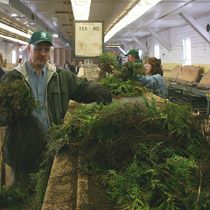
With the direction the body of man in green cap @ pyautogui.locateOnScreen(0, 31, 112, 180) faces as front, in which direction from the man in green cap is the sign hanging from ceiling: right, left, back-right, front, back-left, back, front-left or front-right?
back

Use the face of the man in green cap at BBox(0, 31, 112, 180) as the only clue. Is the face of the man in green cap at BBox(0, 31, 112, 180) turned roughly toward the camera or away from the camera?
toward the camera

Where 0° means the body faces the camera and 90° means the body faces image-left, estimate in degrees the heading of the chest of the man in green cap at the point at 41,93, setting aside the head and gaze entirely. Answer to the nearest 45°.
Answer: approximately 0°

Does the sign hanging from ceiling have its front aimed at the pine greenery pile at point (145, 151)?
yes

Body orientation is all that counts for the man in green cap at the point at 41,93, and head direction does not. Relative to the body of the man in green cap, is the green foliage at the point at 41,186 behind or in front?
in front

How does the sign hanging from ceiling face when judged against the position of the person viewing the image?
facing the viewer

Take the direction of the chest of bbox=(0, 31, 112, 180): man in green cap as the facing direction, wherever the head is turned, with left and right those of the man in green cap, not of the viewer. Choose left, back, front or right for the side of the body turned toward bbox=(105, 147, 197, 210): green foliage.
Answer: front

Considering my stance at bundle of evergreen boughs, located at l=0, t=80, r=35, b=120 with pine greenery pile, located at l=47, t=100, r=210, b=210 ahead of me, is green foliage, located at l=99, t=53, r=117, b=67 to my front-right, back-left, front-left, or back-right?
back-left

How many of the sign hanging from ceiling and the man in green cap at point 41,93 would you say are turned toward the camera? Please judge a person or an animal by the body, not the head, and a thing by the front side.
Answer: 2

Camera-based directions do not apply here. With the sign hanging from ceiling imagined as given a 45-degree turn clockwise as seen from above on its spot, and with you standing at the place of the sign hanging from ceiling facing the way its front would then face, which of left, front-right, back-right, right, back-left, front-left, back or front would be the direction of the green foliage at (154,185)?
front-left

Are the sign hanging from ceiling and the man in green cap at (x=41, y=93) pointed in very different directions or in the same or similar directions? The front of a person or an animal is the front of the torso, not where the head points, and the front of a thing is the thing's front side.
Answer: same or similar directions

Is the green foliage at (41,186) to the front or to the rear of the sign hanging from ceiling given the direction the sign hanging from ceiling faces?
to the front

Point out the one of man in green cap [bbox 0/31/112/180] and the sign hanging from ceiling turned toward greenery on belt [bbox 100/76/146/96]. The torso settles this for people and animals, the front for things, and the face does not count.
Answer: the sign hanging from ceiling
